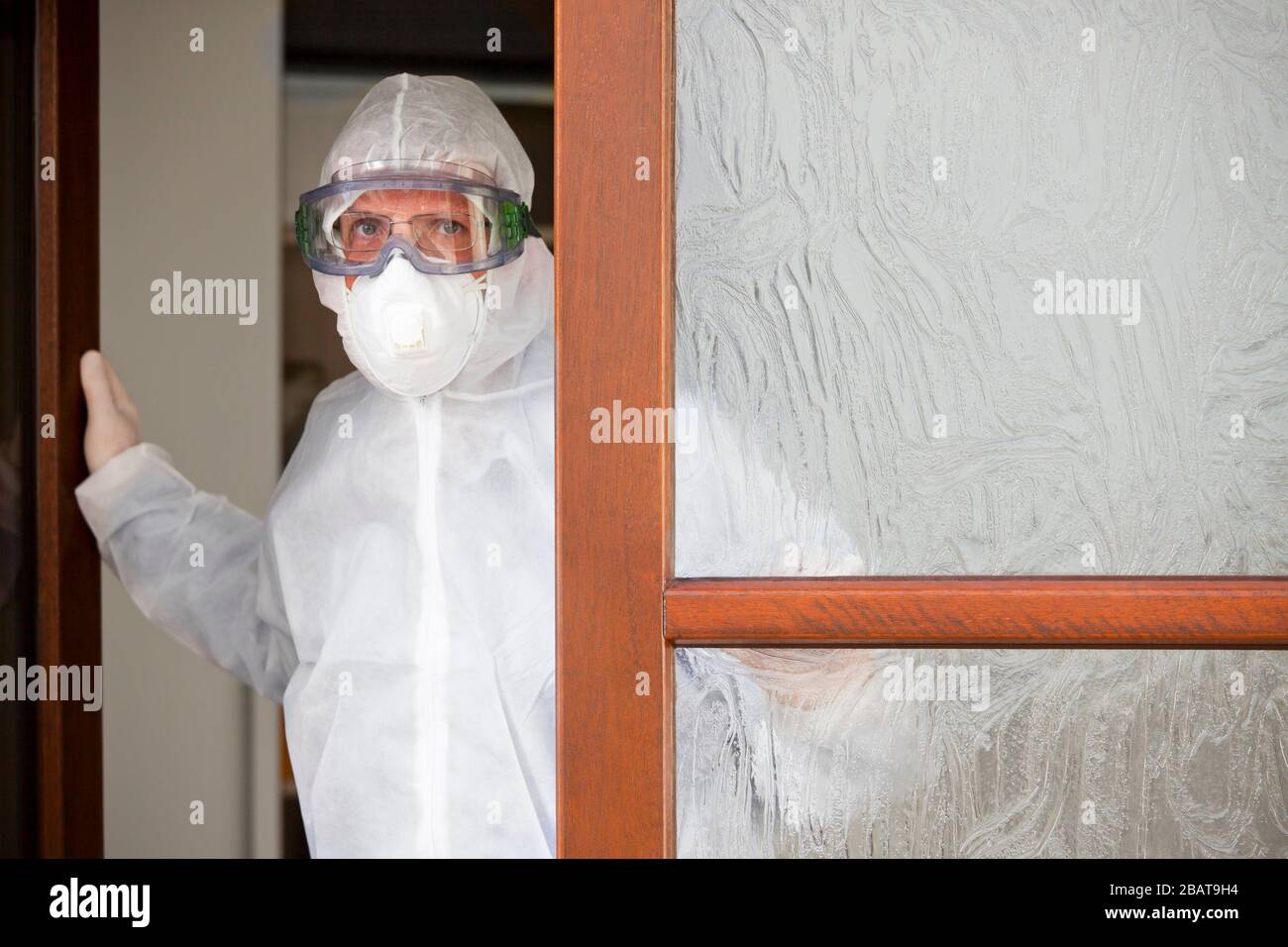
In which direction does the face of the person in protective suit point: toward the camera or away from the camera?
toward the camera

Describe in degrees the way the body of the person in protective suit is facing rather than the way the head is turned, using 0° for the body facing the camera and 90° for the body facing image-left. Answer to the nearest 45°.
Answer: approximately 0°

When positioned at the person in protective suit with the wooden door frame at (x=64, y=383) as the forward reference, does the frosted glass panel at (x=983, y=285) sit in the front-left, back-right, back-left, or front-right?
back-left
